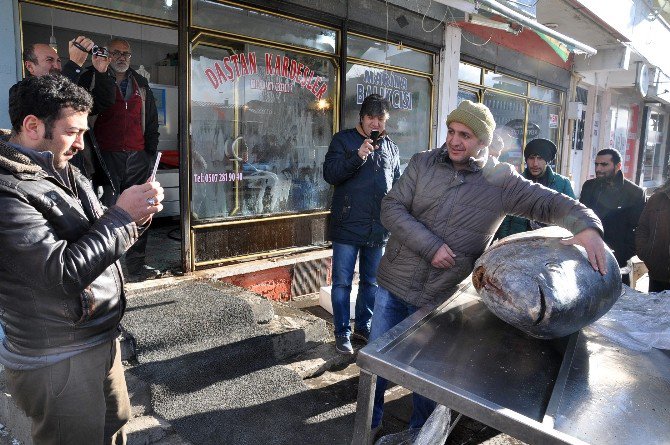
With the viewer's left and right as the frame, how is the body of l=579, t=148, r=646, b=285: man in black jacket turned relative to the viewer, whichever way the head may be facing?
facing the viewer and to the left of the viewer

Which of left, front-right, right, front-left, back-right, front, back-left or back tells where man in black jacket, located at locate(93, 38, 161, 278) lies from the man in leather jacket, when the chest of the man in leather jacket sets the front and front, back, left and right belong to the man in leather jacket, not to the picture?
left

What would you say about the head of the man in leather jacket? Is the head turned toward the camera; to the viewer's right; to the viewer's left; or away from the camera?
to the viewer's right

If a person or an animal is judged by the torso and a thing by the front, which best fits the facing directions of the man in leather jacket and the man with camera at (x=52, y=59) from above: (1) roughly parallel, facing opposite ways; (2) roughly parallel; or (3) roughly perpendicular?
roughly parallel

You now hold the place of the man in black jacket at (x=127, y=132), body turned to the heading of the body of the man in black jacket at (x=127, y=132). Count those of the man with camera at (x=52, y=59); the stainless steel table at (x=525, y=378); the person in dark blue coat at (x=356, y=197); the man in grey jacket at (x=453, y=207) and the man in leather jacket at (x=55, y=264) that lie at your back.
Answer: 0

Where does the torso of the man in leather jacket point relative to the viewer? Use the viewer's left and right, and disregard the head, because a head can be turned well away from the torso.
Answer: facing to the right of the viewer

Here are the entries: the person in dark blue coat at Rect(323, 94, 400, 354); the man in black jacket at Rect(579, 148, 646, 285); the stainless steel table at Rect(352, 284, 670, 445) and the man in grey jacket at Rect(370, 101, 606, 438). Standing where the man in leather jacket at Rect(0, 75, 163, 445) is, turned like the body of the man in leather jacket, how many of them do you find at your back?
0

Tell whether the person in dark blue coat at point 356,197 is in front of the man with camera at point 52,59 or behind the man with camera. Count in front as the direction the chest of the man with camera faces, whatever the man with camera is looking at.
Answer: in front

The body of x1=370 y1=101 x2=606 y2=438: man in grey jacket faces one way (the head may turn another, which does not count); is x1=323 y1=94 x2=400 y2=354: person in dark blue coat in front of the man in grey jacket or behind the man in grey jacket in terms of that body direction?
behind

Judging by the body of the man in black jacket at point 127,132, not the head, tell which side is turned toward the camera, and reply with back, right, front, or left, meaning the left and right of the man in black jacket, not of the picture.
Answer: front

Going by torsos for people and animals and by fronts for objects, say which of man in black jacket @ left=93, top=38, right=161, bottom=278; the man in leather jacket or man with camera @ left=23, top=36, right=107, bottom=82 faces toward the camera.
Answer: the man in black jacket

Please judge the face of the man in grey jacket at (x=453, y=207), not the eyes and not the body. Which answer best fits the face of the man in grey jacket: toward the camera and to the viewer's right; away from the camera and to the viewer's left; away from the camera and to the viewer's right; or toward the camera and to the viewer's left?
toward the camera and to the viewer's left

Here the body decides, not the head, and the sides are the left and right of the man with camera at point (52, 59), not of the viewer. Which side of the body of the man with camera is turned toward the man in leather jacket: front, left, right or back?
right

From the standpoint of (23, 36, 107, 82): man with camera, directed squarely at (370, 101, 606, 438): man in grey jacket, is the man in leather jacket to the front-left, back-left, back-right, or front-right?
front-right

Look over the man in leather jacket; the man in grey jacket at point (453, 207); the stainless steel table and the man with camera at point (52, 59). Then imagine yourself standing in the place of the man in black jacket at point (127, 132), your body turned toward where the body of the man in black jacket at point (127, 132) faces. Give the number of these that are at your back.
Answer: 0

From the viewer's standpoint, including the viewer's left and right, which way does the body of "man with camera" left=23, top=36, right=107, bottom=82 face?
facing to the right of the viewer

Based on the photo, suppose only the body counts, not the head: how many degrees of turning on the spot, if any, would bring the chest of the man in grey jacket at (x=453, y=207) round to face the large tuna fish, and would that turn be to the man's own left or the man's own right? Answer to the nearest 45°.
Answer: approximately 45° to the man's own left
